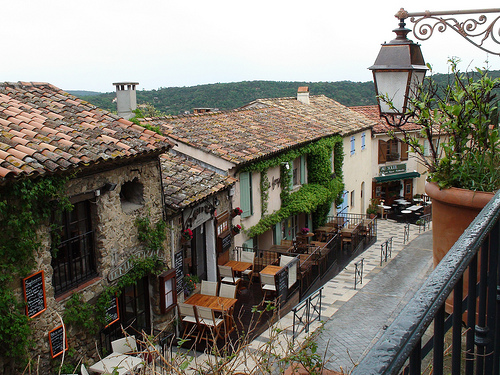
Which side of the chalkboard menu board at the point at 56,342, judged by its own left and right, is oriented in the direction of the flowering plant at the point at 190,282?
left

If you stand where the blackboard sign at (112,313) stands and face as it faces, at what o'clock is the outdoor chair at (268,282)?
The outdoor chair is roughly at 9 o'clock from the blackboard sign.

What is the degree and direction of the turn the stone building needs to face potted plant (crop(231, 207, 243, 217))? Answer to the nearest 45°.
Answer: approximately 90° to its left

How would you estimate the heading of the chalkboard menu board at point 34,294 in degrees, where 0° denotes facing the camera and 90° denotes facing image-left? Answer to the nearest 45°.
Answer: approximately 315°

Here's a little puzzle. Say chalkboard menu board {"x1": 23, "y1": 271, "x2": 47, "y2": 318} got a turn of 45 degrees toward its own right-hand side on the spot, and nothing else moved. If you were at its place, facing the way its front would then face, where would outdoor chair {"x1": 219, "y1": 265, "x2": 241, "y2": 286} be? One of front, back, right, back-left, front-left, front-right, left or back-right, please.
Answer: back-left

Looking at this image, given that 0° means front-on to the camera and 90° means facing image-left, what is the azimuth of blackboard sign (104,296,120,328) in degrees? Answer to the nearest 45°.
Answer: approximately 315°

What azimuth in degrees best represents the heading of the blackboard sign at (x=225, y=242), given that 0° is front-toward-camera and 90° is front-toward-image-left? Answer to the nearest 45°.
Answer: approximately 315°

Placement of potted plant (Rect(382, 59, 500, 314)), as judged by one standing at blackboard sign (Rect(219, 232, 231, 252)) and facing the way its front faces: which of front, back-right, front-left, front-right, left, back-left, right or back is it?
front-right

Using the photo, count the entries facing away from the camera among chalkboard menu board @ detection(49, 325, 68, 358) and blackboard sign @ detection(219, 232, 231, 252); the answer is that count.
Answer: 0
